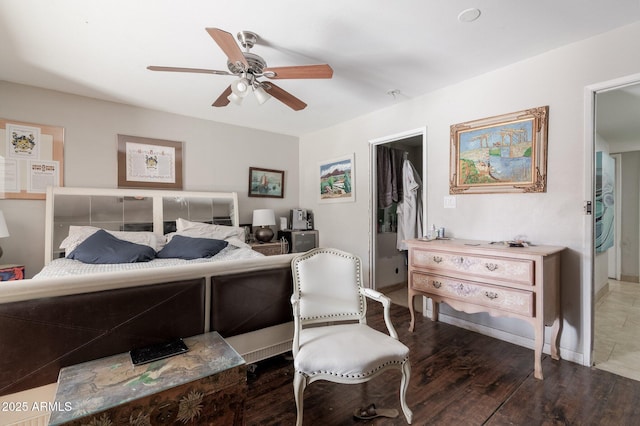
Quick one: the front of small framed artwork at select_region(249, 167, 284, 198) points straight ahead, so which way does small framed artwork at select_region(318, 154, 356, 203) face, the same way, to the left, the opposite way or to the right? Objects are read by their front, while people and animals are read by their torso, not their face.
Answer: to the right

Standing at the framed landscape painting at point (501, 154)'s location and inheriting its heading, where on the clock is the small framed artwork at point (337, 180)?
The small framed artwork is roughly at 2 o'clock from the framed landscape painting.

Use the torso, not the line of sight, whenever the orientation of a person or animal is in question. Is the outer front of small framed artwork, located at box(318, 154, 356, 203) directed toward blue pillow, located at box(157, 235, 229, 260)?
yes

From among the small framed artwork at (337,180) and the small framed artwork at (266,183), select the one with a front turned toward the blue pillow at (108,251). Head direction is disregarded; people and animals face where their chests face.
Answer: the small framed artwork at (337,180)

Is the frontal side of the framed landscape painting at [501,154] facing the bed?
yes

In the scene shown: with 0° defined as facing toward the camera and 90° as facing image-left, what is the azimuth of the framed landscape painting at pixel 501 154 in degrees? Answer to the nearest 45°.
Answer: approximately 45°

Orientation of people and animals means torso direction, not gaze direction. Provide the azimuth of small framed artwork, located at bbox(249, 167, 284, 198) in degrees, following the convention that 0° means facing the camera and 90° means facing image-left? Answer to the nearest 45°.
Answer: approximately 315°

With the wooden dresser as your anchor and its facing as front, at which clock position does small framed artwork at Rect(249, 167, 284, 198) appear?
The small framed artwork is roughly at 2 o'clock from the wooden dresser.

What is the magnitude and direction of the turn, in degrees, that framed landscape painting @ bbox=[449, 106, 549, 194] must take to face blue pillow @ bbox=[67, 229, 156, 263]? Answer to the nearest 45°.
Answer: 0° — it already faces it
